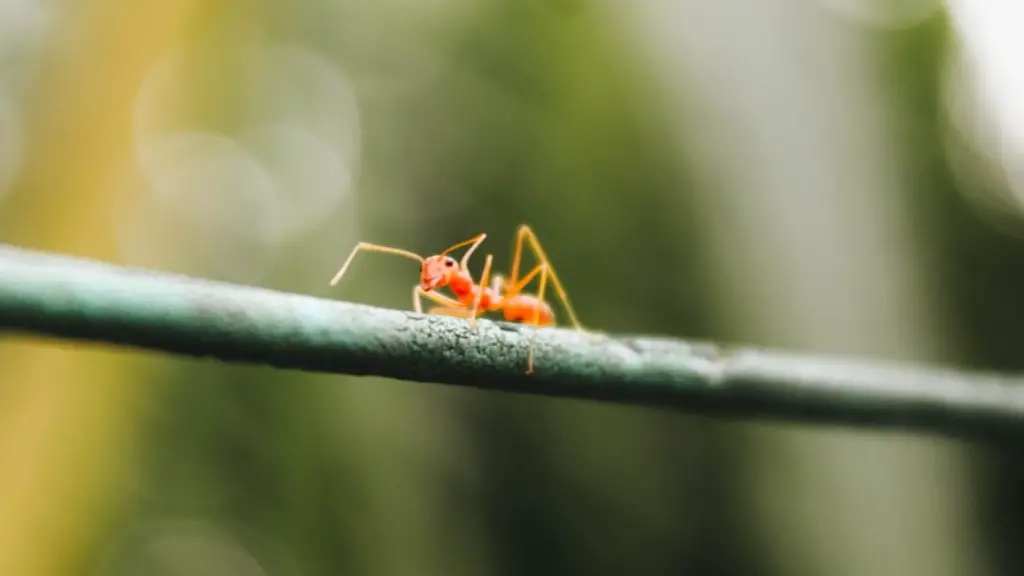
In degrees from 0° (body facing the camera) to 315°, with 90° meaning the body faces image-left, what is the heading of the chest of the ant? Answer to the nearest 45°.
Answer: approximately 90°
